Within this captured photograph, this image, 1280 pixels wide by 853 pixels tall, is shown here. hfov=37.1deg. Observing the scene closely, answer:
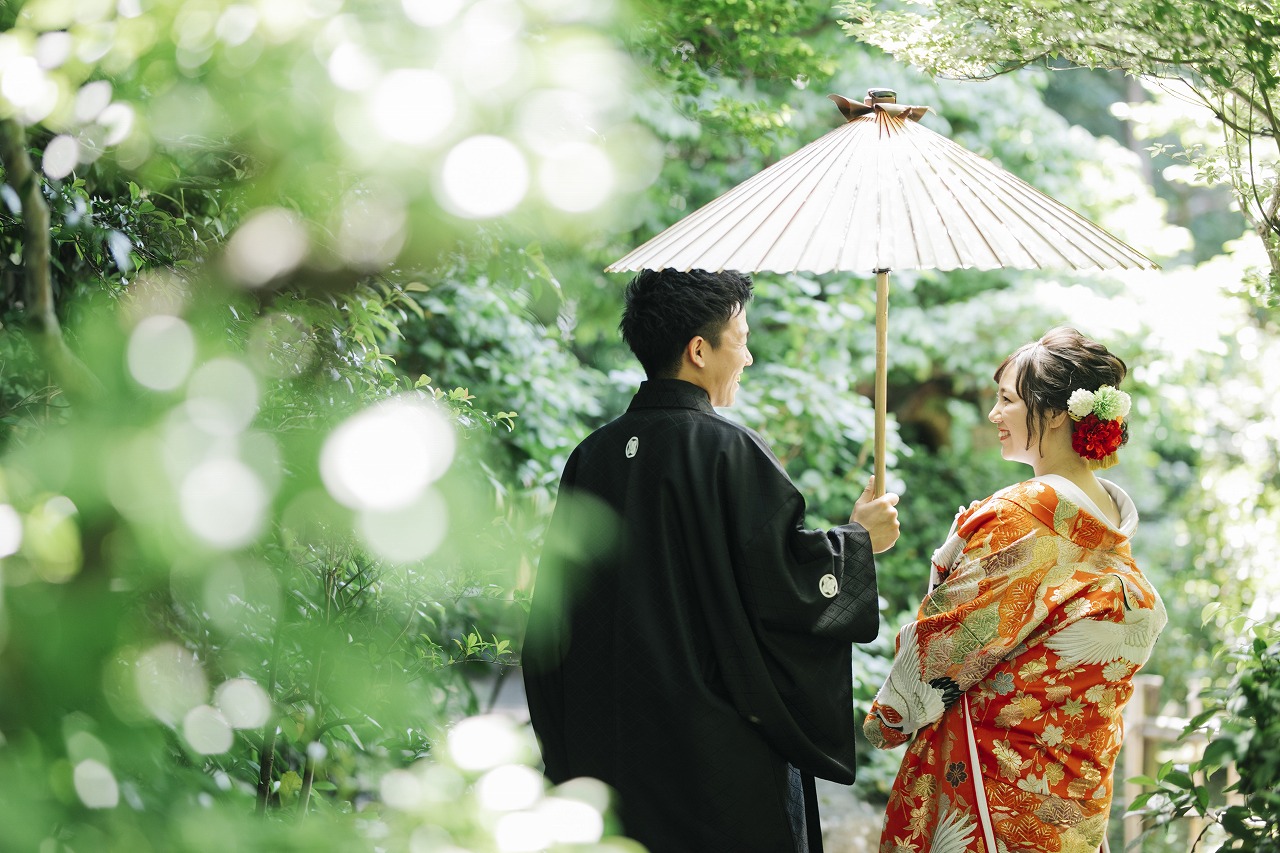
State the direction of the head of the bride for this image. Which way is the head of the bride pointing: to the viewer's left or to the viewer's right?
to the viewer's left

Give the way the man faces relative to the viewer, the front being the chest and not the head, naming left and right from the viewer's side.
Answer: facing away from the viewer and to the right of the viewer

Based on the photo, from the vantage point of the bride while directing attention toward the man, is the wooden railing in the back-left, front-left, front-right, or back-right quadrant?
back-right

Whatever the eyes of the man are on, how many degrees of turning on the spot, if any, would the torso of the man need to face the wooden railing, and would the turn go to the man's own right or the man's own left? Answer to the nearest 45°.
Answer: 0° — they already face it
